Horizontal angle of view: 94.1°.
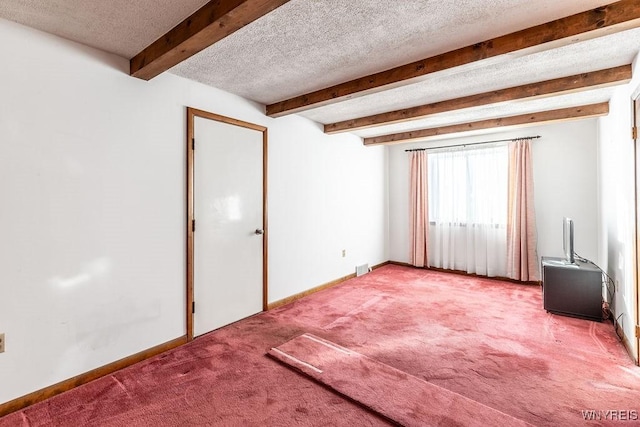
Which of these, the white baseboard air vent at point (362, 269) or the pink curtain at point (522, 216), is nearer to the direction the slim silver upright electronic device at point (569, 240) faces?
the white baseboard air vent

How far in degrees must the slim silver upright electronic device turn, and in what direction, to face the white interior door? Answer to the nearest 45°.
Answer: approximately 45° to its left

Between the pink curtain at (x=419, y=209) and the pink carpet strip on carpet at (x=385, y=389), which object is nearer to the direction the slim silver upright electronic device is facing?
the pink curtain

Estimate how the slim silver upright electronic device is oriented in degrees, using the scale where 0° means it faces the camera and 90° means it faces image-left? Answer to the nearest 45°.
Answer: approximately 90°

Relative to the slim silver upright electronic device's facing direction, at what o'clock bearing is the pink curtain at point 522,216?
The pink curtain is roughly at 2 o'clock from the slim silver upright electronic device.

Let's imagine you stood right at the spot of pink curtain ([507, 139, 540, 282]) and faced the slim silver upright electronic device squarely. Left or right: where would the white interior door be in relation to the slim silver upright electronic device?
right

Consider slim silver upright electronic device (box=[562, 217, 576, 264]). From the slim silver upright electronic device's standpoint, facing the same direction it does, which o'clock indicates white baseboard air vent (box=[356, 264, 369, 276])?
The white baseboard air vent is roughly at 12 o'clock from the slim silver upright electronic device.

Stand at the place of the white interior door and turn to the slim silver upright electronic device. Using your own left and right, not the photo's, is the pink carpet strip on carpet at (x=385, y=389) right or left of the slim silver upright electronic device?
right
